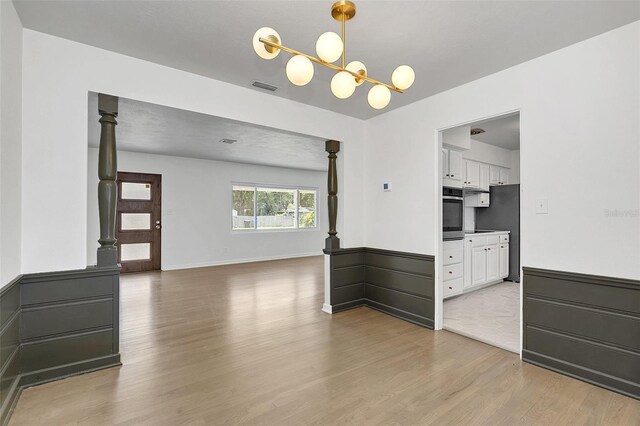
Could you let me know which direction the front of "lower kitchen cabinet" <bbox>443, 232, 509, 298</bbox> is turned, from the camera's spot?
facing the viewer and to the right of the viewer

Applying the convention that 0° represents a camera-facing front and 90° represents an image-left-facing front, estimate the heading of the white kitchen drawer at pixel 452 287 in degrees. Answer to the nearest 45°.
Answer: approximately 315°

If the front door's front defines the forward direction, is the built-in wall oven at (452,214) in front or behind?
in front

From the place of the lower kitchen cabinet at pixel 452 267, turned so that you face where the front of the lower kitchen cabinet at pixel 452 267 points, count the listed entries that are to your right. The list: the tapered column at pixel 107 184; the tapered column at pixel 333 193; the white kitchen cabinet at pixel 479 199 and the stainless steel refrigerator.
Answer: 2

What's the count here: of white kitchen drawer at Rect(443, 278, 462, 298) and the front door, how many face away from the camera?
0

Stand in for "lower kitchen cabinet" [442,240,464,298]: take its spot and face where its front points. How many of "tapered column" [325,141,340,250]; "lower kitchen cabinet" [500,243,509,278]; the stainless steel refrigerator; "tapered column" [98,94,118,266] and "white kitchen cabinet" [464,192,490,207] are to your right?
2

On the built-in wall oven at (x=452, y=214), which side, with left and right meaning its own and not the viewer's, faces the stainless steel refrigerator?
left

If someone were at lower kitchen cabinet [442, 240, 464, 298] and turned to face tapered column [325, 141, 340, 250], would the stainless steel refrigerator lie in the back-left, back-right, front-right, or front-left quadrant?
back-right

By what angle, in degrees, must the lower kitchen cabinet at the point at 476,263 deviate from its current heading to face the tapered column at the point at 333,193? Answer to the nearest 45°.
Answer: approximately 90° to its right
